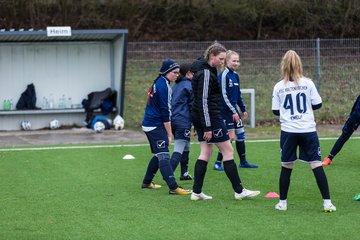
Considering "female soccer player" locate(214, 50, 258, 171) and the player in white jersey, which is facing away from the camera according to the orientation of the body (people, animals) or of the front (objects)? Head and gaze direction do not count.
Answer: the player in white jersey

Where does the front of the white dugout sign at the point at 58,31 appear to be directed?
toward the camera

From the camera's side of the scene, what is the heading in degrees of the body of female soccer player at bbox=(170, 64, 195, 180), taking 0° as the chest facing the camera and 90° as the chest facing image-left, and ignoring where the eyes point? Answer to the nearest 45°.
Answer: approximately 270°

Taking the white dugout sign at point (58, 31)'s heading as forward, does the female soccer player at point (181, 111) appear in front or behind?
in front

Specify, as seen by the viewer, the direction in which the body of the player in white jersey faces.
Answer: away from the camera

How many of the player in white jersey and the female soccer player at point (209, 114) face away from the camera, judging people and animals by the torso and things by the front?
1

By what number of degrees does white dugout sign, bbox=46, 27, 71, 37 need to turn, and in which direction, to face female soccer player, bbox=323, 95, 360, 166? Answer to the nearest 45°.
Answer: approximately 45° to its left

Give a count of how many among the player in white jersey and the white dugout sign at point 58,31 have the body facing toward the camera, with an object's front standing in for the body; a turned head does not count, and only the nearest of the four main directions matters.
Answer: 1

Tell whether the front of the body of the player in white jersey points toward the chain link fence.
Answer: yes

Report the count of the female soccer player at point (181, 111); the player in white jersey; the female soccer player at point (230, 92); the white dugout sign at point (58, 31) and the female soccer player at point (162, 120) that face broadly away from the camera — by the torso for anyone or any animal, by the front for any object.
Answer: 1

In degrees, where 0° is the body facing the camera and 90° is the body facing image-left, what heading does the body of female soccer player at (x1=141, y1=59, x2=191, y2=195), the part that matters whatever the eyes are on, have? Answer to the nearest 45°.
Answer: approximately 270°

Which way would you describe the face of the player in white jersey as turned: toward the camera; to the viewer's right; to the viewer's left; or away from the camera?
away from the camera

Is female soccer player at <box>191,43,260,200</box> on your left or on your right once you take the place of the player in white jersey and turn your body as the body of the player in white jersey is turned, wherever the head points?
on your left

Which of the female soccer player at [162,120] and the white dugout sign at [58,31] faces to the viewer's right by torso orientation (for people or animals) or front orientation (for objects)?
the female soccer player
